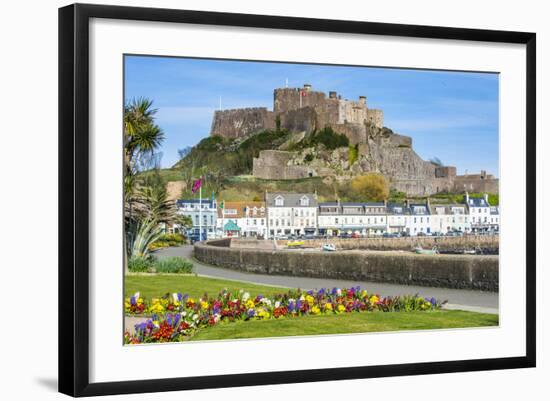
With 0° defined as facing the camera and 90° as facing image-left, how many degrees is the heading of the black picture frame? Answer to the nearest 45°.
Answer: approximately 315°
